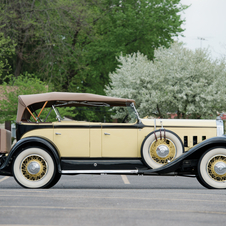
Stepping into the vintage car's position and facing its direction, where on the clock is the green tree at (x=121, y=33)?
The green tree is roughly at 9 o'clock from the vintage car.

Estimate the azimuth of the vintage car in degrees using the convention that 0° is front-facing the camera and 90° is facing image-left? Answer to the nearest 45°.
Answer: approximately 270°

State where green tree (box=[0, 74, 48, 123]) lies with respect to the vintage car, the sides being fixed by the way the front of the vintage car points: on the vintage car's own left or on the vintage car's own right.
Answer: on the vintage car's own left

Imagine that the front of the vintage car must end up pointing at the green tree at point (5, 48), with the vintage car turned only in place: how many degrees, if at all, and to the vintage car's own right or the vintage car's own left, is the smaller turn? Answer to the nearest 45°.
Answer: approximately 90° to the vintage car's own left
